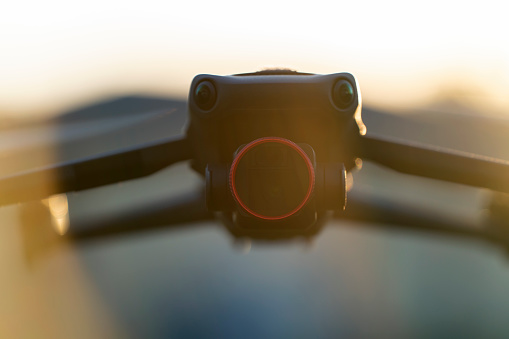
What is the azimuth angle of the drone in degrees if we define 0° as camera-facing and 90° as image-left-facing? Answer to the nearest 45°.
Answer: approximately 0°
